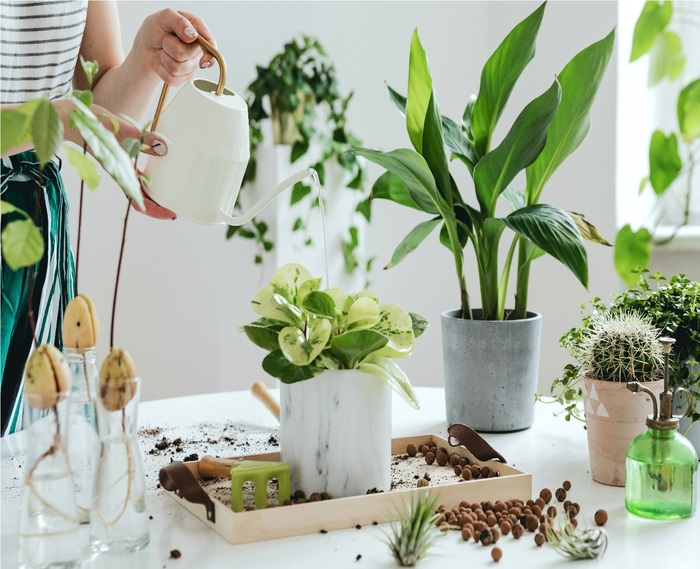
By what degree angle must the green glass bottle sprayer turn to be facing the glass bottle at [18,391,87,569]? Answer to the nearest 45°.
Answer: approximately 45° to its left

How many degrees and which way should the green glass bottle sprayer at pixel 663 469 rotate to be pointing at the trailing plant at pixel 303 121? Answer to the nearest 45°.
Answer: approximately 45° to its right

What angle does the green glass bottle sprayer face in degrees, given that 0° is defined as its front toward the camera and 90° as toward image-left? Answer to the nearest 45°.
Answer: approximately 90°

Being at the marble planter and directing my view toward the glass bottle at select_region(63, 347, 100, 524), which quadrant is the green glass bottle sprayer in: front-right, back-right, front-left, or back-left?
back-left

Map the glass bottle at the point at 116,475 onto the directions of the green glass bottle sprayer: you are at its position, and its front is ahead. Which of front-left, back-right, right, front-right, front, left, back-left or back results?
front-left

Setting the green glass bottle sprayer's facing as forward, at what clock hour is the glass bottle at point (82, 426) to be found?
The glass bottle is roughly at 11 o'clock from the green glass bottle sprayer.

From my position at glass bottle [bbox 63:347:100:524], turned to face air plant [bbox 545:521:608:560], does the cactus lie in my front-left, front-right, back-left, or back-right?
front-left
